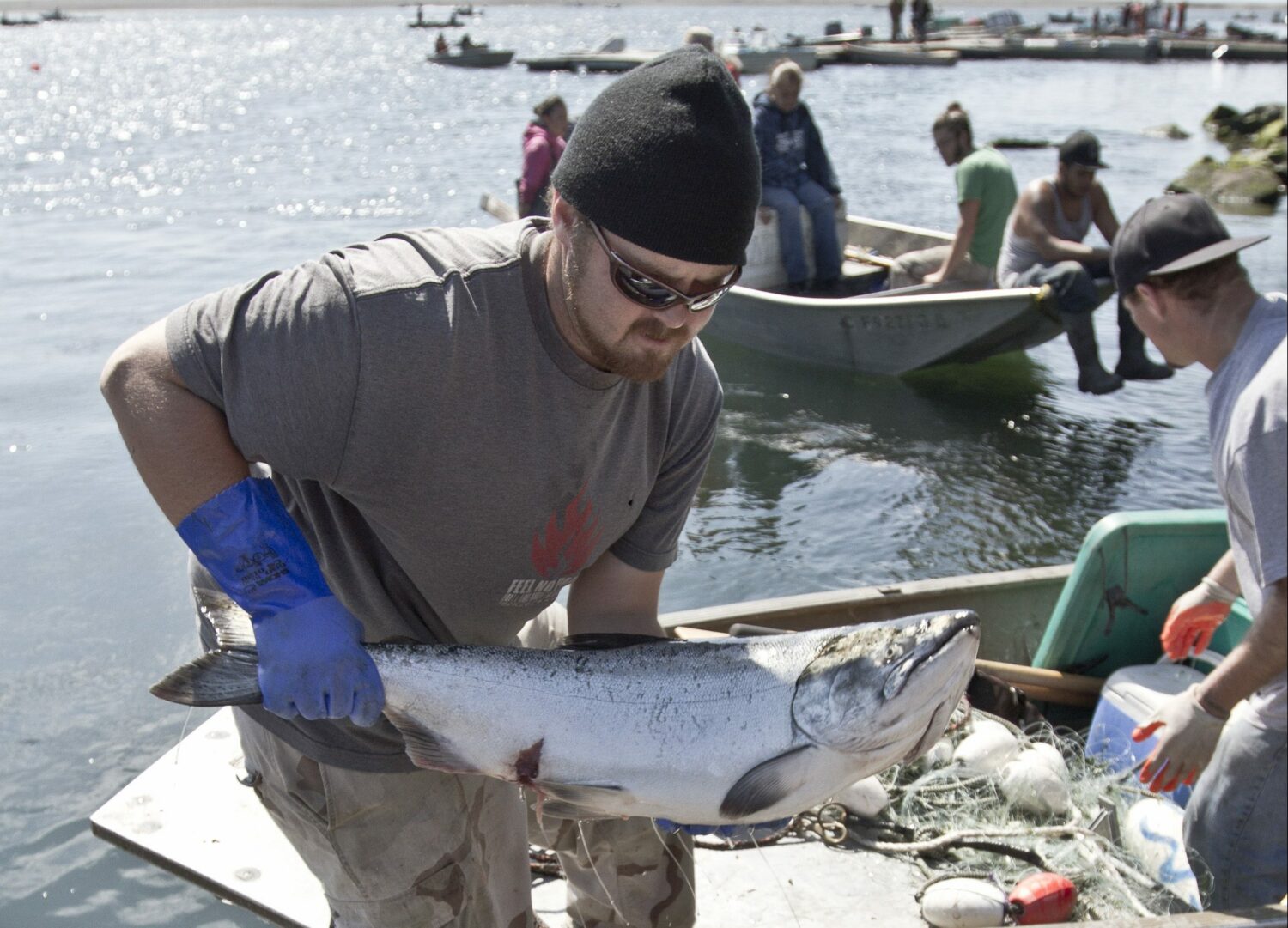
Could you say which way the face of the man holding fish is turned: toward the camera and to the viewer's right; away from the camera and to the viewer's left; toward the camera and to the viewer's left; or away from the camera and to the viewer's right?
toward the camera and to the viewer's right

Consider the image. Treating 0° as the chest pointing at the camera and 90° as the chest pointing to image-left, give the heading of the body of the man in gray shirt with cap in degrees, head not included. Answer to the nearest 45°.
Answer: approximately 90°

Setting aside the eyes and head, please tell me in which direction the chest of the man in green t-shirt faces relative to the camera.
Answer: to the viewer's left

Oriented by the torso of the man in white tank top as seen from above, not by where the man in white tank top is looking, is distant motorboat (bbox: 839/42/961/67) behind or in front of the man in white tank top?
behind

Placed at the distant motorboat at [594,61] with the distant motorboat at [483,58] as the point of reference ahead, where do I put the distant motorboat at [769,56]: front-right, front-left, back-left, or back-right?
back-right

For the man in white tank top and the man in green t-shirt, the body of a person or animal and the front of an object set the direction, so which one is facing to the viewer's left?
the man in green t-shirt

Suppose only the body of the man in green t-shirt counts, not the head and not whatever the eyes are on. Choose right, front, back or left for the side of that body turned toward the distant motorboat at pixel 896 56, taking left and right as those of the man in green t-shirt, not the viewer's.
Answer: right

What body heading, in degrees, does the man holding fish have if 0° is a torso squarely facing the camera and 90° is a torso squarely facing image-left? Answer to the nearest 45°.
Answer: approximately 315°
